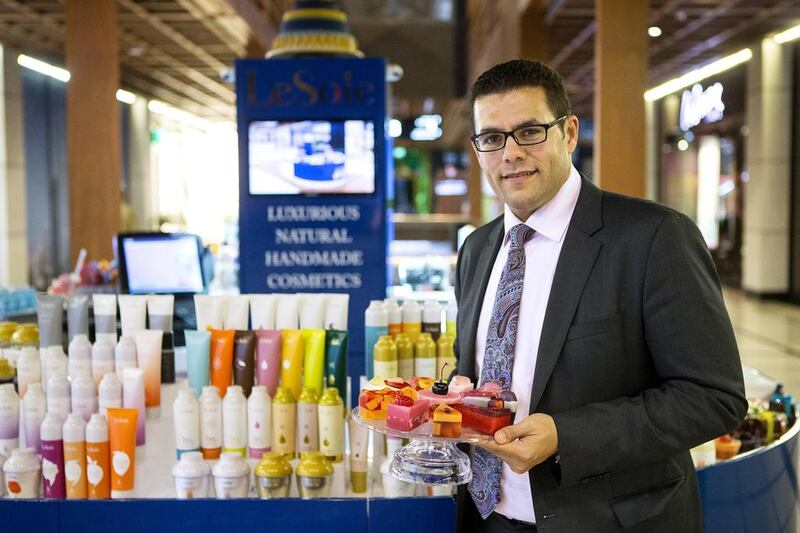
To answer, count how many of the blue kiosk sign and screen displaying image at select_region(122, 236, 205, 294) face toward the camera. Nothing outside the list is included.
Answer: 2

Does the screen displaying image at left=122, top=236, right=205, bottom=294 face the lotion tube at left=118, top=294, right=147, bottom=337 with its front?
yes

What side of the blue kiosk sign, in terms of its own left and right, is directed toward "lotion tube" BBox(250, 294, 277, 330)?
front

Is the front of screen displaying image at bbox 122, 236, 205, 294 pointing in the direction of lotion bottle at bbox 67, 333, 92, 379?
yes

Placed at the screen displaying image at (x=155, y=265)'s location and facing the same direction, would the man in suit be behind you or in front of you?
in front

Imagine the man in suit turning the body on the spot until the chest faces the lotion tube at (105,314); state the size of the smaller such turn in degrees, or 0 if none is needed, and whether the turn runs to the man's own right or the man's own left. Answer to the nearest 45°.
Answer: approximately 90° to the man's own right

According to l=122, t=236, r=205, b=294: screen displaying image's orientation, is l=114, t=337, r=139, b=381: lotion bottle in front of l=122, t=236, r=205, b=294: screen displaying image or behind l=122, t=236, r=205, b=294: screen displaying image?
in front

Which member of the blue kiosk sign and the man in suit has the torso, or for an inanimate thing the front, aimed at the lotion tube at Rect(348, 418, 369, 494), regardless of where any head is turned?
the blue kiosk sign

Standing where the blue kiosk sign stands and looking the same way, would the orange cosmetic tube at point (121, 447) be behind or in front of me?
in front
